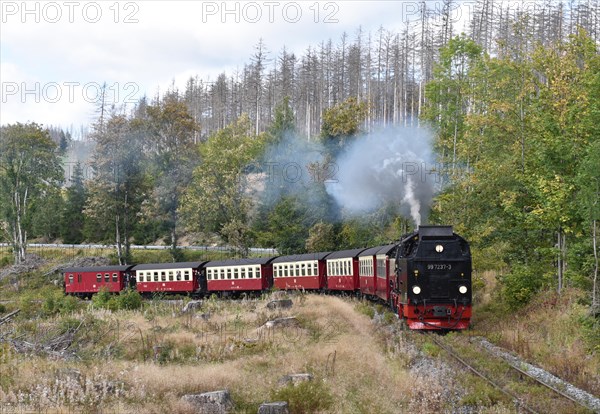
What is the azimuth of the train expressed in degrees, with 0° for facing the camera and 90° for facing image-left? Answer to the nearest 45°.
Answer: approximately 315°

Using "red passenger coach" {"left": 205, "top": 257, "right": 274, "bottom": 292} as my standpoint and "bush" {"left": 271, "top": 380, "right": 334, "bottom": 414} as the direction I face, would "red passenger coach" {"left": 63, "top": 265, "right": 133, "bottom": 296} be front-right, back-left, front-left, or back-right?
back-right
